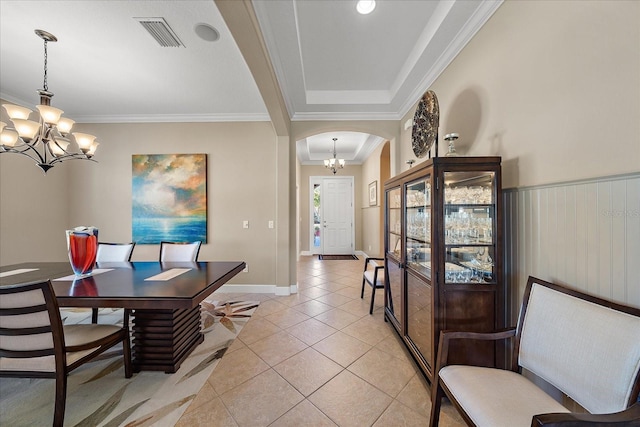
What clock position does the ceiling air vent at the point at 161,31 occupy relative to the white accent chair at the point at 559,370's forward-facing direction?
The ceiling air vent is roughly at 1 o'clock from the white accent chair.

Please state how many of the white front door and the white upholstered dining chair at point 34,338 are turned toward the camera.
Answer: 1

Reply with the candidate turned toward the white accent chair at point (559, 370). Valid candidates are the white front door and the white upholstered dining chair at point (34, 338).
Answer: the white front door

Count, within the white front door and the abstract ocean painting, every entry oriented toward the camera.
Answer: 2

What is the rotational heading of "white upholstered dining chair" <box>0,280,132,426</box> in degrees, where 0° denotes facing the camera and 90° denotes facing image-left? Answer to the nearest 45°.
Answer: approximately 225°

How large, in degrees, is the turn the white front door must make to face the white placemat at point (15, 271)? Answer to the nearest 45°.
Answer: approximately 45° to its right

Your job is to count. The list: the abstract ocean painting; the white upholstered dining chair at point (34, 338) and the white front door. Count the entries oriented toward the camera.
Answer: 2
